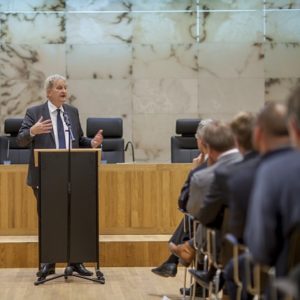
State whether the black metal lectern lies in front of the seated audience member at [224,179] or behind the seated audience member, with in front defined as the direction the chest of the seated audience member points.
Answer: in front

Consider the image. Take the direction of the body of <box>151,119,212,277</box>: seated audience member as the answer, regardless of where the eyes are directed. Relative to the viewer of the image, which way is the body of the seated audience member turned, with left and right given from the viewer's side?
facing to the left of the viewer

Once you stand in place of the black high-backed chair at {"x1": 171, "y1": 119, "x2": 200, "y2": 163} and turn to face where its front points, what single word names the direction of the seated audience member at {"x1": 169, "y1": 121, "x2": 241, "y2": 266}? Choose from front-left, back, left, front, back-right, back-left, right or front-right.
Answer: front

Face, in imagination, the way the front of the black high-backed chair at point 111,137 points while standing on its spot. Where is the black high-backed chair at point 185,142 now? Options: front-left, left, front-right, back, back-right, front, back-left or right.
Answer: left

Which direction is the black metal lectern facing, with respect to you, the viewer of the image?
facing the viewer

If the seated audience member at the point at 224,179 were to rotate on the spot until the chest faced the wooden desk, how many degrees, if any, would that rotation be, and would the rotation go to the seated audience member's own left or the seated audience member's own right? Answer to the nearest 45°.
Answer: approximately 45° to the seated audience member's own right

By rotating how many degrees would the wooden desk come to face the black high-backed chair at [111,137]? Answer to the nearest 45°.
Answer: approximately 180°

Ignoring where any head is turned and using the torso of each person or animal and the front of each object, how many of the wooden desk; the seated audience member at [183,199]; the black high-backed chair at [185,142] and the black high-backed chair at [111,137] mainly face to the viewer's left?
1

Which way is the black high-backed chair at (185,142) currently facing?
toward the camera

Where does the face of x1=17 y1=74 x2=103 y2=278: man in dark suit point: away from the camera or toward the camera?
toward the camera

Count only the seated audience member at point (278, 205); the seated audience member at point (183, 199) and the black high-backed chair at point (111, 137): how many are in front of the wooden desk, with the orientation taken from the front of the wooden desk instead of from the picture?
2

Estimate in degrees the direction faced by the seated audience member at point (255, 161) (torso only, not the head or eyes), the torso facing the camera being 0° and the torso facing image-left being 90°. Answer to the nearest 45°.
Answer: approximately 135°

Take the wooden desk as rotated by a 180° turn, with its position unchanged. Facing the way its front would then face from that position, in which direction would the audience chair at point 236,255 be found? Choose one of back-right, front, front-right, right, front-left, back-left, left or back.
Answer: back

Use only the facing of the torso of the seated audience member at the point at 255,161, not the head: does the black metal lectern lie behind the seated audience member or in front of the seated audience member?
in front

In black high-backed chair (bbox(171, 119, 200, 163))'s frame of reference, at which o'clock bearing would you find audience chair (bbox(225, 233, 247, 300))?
The audience chair is roughly at 12 o'clock from the black high-backed chair.

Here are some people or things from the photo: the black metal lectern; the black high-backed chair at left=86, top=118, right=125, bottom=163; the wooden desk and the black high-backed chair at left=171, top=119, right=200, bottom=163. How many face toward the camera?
4

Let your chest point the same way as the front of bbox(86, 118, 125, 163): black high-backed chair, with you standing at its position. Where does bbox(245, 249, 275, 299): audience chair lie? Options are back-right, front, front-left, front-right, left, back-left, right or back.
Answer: front

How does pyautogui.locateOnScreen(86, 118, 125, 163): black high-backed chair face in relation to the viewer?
toward the camera
